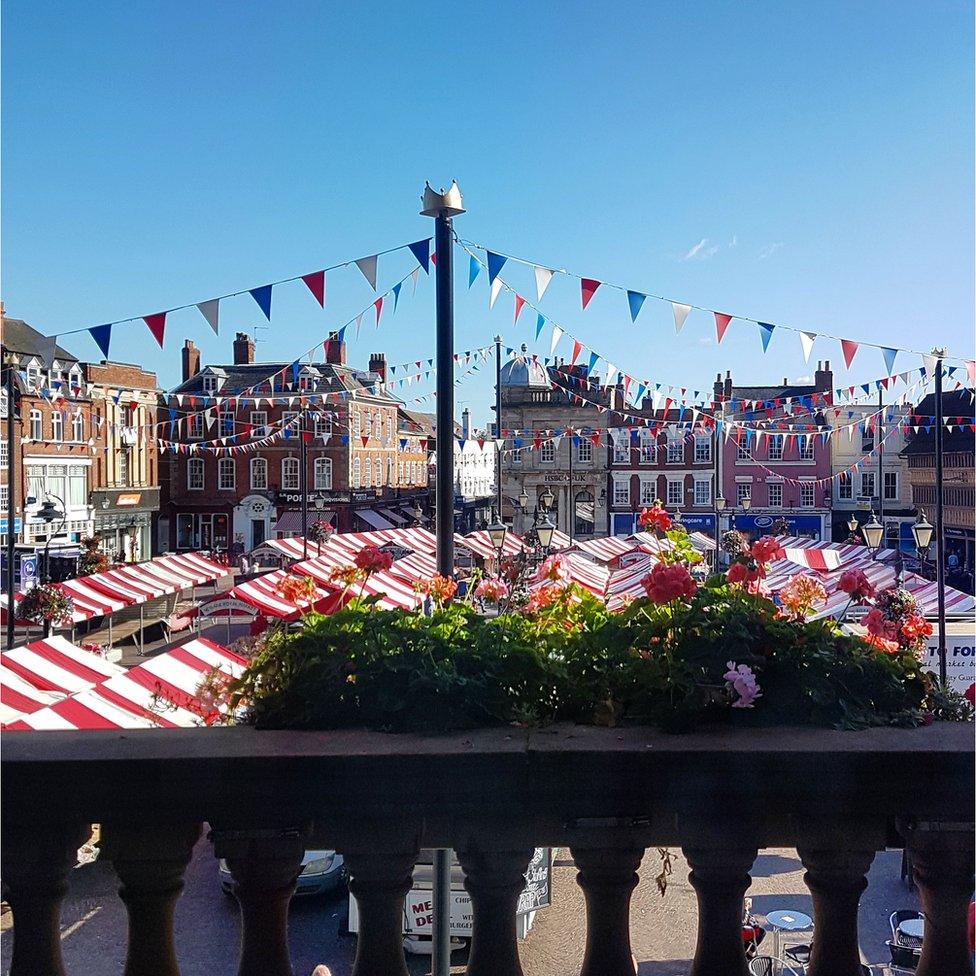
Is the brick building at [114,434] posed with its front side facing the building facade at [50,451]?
no

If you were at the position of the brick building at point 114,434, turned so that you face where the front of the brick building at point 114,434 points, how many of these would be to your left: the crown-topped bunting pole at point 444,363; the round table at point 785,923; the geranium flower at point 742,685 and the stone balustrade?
0

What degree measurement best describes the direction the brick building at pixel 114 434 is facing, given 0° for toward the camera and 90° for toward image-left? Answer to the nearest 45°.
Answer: approximately 315°

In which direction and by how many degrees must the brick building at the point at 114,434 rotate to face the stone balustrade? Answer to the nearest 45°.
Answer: approximately 45° to its right

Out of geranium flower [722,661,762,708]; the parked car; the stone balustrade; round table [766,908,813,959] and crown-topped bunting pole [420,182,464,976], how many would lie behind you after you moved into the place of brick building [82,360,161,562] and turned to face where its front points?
0

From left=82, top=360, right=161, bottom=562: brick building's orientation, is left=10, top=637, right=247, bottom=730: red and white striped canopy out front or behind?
out front

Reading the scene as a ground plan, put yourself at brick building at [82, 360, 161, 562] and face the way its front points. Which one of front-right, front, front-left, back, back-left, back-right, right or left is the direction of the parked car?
front-right

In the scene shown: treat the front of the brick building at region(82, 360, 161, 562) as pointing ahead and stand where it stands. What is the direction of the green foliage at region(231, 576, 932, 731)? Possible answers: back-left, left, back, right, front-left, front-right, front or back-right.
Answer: front-right

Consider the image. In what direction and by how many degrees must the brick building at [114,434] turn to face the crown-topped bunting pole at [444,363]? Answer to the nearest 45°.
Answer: approximately 45° to its right

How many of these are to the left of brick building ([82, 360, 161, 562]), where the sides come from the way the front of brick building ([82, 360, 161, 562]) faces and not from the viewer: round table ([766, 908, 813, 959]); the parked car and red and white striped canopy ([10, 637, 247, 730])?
0

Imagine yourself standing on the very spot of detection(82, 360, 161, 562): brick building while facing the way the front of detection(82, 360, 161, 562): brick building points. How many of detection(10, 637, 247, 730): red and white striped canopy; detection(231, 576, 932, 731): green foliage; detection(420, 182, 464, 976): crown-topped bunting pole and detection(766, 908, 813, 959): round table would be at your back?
0

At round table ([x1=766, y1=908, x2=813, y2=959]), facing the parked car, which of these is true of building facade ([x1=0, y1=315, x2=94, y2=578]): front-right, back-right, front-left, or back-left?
front-right

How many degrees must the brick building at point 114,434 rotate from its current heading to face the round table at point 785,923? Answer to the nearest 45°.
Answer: approximately 45° to its right

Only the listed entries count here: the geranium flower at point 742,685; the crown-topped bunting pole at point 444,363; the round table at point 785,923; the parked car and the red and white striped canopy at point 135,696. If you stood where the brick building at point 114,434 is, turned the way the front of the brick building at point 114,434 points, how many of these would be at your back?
0

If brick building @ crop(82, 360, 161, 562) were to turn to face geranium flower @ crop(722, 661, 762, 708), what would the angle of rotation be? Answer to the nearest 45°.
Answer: approximately 45° to its right
